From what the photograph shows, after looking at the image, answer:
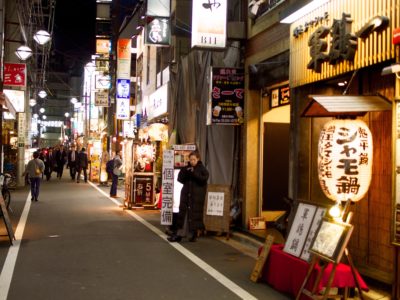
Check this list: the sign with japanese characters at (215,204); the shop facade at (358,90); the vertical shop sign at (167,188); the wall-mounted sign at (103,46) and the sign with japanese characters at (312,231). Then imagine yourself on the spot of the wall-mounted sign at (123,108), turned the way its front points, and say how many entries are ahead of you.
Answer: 4

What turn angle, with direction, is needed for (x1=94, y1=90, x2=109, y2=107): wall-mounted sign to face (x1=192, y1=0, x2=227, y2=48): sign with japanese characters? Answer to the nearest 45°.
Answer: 0° — it already faces it

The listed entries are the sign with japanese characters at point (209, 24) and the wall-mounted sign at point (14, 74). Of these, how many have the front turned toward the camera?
2

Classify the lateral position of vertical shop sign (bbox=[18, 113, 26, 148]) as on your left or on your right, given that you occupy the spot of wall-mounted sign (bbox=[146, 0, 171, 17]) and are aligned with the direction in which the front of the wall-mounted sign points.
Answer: on your right

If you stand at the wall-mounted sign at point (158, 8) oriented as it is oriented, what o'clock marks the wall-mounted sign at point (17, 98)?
the wall-mounted sign at point (17, 98) is roughly at 4 o'clock from the wall-mounted sign at point (158, 8).

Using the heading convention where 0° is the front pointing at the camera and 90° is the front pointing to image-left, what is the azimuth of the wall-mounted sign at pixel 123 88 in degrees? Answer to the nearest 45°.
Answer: approximately 0°

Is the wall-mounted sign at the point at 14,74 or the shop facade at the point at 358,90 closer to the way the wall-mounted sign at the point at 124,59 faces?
the shop facade

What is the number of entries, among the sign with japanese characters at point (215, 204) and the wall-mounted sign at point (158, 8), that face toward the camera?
2

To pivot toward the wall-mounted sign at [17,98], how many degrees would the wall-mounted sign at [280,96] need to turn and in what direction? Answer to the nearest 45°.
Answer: approximately 90° to its right
